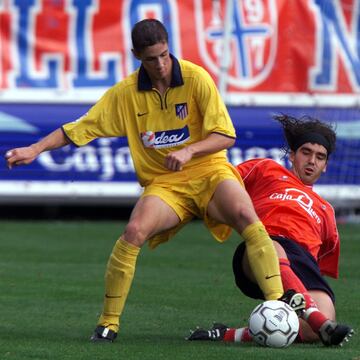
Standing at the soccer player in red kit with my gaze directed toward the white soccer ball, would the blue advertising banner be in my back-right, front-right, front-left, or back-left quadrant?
back-right

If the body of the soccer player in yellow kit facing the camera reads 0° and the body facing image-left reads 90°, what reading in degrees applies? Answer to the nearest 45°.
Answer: approximately 0°

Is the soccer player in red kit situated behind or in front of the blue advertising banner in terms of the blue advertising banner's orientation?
in front

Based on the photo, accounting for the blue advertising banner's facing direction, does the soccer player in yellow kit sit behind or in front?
in front

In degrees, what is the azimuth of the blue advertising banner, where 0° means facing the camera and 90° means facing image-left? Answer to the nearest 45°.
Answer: approximately 0°

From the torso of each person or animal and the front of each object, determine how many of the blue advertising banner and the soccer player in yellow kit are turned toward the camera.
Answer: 2

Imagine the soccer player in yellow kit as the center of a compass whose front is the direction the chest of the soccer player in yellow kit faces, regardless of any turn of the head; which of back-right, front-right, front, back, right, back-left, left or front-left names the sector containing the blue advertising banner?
back

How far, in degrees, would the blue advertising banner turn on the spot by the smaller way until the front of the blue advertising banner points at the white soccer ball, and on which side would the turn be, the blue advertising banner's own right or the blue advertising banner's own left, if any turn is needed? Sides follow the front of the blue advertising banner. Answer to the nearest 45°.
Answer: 0° — it already faces it
